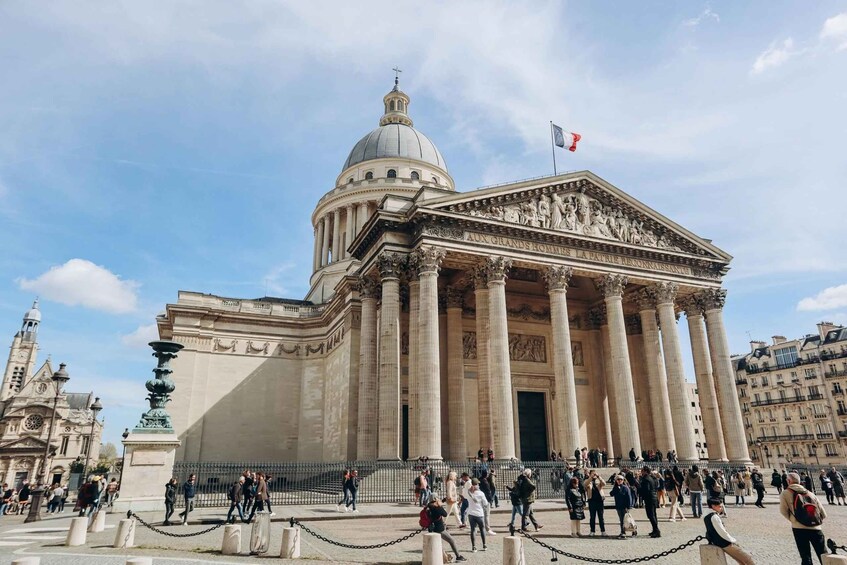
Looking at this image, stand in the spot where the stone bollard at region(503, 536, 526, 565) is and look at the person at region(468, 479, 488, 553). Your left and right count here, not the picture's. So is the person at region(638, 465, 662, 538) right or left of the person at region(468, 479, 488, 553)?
right

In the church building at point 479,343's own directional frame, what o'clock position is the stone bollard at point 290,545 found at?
The stone bollard is roughly at 2 o'clock from the church building.

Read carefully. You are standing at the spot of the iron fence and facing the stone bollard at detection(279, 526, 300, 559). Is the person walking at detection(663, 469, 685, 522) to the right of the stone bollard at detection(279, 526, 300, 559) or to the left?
left
